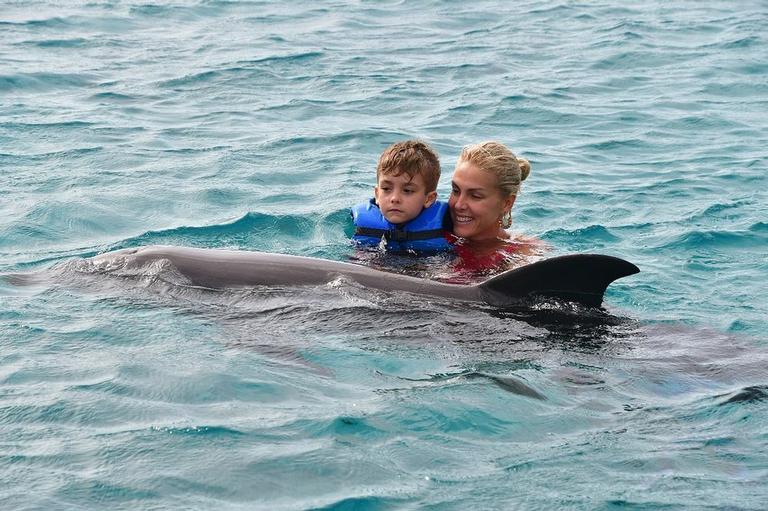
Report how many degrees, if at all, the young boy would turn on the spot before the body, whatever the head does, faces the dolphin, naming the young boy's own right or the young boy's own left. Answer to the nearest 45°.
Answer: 0° — they already face it

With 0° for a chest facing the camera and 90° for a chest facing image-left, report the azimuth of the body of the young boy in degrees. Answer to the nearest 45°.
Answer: approximately 0°

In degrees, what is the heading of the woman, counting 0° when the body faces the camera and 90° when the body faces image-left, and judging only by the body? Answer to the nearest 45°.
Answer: approximately 45°
